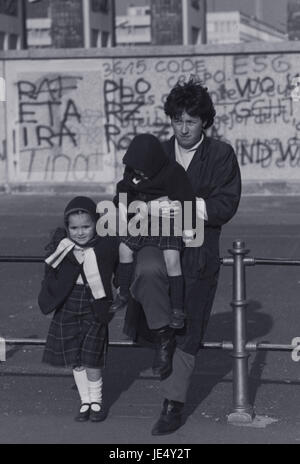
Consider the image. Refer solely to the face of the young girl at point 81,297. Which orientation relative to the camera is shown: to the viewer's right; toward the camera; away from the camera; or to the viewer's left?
toward the camera

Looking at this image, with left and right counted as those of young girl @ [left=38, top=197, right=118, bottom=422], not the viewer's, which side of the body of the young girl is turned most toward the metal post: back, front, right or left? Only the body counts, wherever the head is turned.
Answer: left

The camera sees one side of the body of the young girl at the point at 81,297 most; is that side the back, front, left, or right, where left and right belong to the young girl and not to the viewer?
front
